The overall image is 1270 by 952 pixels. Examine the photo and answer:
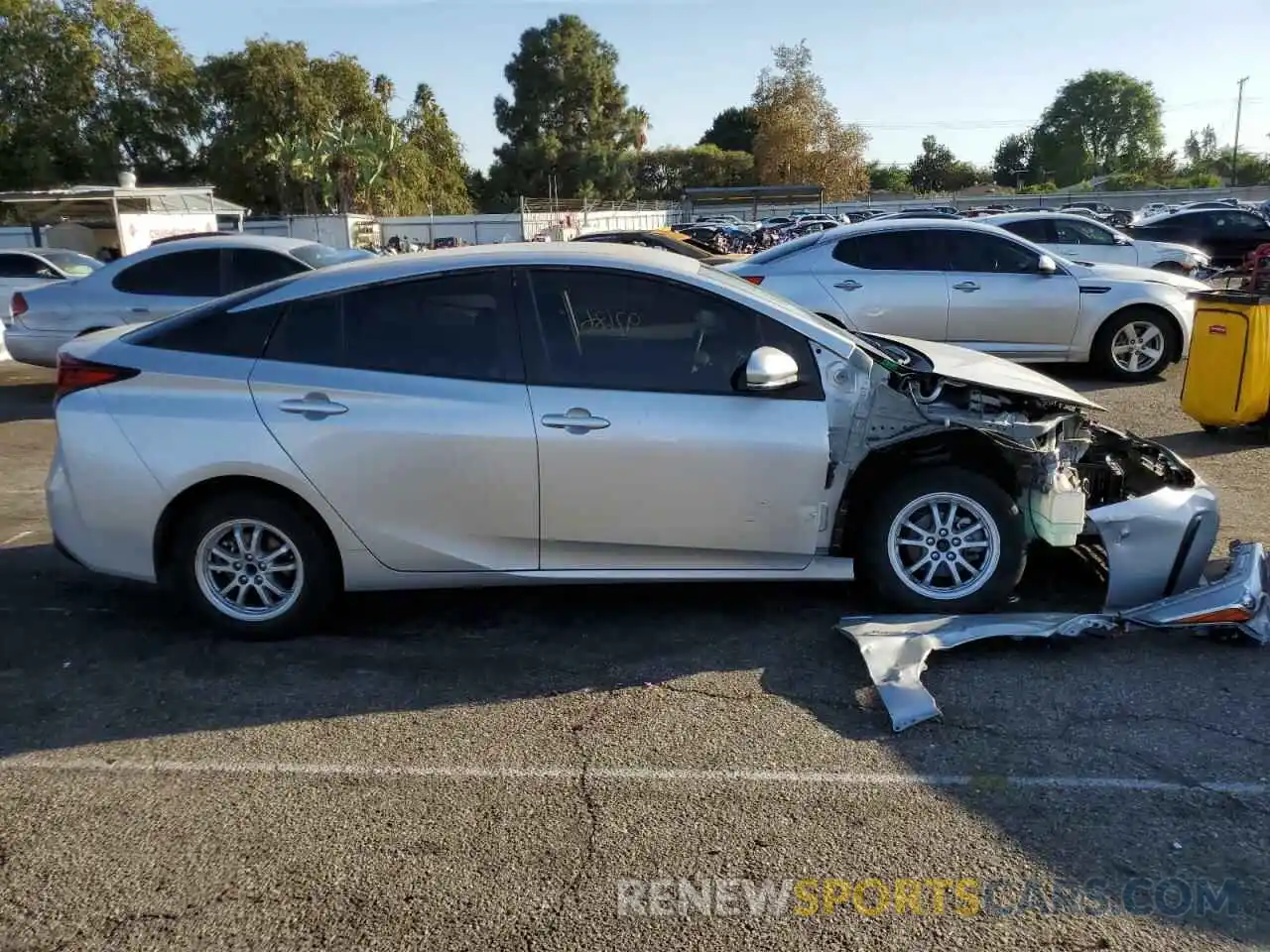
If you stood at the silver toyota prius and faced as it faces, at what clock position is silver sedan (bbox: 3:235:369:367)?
The silver sedan is roughly at 8 o'clock from the silver toyota prius.

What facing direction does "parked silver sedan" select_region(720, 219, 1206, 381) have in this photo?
to the viewer's right

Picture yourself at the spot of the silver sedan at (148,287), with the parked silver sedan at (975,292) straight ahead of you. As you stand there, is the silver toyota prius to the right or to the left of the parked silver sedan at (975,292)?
right

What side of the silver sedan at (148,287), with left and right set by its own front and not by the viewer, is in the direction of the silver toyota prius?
right

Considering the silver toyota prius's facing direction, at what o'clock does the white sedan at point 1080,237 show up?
The white sedan is roughly at 10 o'clock from the silver toyota prius.

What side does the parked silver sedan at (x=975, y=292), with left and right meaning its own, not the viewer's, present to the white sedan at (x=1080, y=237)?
left

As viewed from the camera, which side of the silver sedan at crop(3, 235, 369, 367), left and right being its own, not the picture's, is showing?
right

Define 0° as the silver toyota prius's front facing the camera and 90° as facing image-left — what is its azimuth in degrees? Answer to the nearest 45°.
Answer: approximately 270°

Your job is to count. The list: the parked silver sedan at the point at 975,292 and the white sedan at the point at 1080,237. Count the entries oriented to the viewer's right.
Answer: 2

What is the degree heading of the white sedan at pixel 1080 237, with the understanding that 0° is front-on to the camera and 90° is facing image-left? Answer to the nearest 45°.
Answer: approximately 270°

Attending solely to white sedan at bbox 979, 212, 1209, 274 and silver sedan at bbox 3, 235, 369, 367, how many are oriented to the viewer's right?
2

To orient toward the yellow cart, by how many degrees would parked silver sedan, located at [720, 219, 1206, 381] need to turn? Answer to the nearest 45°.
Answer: approximately 45° to its right
